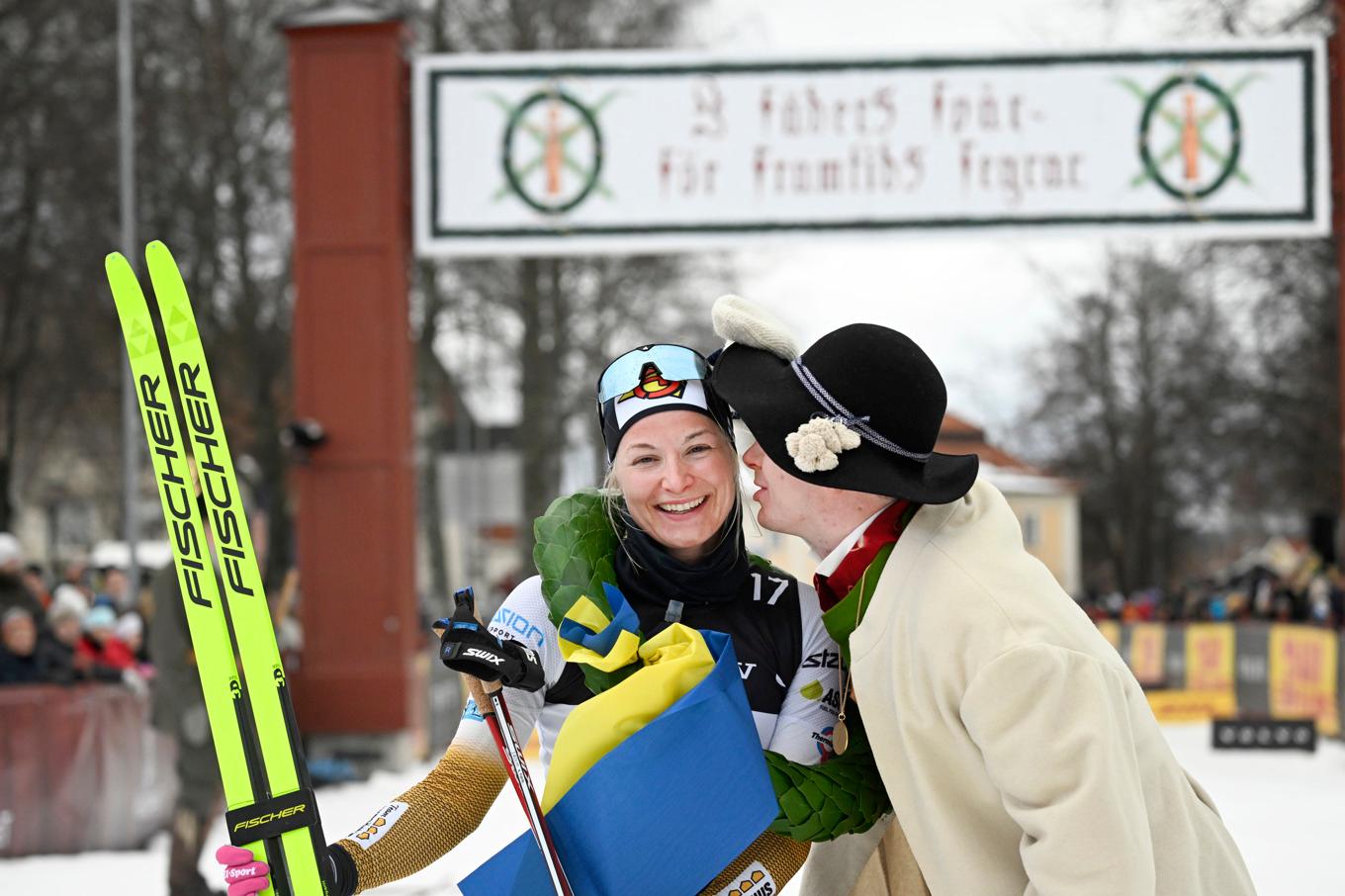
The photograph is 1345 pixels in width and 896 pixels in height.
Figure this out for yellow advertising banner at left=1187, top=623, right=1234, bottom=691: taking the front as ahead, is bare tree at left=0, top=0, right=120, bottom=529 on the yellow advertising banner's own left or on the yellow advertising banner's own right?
on the yellow advertising banner's own right

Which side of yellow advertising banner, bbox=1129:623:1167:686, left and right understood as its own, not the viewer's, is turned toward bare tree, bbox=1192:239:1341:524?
back

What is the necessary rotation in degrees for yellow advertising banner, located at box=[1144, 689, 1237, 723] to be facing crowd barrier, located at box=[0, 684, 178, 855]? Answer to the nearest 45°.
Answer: approximately 45° to its right

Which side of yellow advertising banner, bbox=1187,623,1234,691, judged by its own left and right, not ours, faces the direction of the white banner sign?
front

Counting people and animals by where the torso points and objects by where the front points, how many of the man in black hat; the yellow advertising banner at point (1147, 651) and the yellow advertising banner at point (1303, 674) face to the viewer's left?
1

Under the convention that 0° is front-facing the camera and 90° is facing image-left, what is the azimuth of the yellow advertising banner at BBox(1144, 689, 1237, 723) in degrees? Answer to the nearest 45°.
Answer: approximately 0°

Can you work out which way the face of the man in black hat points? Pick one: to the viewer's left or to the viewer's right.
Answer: to the viewer's left

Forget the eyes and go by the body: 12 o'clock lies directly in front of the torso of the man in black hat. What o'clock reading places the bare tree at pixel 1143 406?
The bare tree is roughly at 3 o'clock from the man in black hat.

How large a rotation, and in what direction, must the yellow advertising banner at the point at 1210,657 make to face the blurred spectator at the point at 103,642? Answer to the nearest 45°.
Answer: approximately 45° to its right

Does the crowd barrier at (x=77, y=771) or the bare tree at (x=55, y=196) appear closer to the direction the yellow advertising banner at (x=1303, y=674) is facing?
the crowd barrier

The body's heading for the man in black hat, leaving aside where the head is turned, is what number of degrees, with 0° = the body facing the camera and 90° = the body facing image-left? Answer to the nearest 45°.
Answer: approximately 90°
